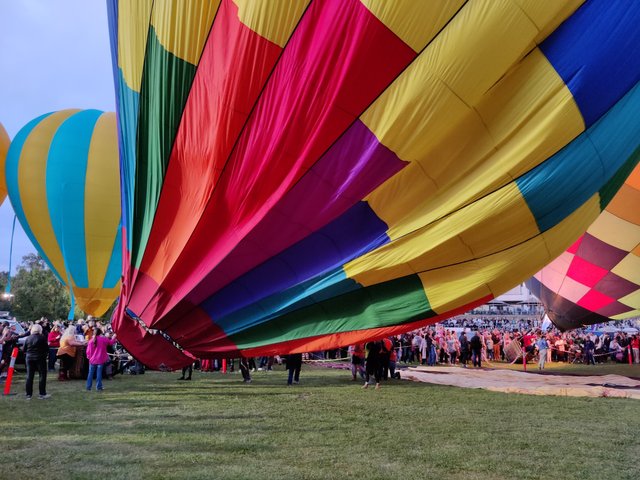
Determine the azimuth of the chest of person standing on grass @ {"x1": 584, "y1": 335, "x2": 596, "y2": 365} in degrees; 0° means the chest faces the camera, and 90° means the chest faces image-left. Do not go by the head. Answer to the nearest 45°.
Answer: approximately 0°

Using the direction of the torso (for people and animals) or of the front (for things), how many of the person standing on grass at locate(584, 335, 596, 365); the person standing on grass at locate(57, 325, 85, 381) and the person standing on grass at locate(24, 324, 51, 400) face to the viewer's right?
1

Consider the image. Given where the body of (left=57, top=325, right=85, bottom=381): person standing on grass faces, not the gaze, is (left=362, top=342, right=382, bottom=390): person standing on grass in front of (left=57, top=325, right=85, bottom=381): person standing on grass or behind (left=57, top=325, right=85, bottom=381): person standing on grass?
in front

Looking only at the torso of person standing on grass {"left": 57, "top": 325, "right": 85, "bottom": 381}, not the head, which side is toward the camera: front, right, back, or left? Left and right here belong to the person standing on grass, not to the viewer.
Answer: right

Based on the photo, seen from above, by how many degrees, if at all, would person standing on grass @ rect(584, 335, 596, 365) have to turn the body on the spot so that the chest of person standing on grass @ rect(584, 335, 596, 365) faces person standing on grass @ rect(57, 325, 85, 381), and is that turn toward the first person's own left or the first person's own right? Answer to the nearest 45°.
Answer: approximately 45° to the first person's own right

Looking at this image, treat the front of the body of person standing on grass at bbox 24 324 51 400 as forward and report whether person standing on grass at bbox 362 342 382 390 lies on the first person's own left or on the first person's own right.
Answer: on the first person's own right

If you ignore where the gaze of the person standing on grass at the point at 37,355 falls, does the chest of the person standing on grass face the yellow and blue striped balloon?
yes

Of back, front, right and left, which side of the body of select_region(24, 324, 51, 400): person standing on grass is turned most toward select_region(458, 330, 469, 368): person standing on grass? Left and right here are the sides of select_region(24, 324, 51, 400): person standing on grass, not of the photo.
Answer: right
